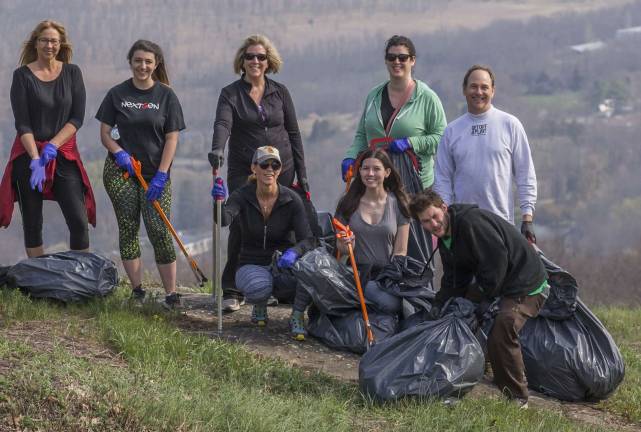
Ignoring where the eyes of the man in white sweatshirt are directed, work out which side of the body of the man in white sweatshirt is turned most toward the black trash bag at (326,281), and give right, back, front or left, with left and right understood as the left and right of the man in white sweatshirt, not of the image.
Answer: right

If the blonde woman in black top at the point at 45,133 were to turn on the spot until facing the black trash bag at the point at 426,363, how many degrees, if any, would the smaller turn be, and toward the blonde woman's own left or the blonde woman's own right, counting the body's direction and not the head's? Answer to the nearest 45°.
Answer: approximately 45° to the blonde woman's own left

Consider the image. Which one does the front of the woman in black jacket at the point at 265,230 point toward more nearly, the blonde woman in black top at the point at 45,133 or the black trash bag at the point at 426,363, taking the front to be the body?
the black trash bag

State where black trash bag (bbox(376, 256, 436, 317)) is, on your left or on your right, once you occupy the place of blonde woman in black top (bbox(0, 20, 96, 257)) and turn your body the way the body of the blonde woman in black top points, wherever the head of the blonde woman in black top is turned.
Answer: on your left

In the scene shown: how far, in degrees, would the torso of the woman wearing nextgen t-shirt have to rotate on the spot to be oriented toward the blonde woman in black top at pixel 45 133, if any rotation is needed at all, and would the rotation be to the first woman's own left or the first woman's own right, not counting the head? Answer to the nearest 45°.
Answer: approximately 90° to the first woman's own right

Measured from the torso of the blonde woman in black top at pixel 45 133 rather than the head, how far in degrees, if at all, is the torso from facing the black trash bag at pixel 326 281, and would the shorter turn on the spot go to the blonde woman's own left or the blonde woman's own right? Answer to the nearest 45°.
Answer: approximately 45° to the blonde woman's own left

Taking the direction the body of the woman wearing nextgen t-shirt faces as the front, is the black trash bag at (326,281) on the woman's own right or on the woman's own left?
on the woman's own left
